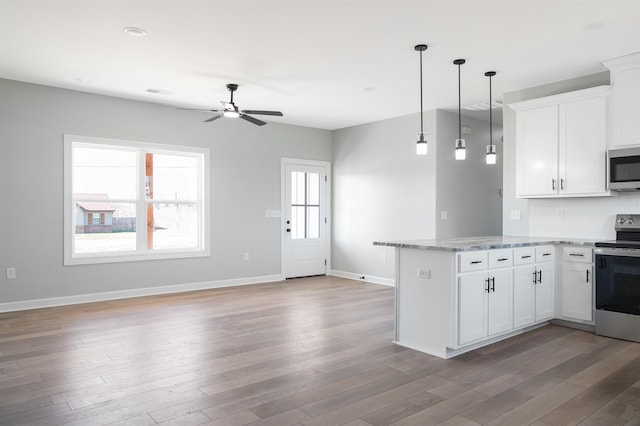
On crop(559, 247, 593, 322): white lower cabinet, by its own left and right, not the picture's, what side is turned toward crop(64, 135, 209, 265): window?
right

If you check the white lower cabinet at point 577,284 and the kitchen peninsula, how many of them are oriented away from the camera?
0

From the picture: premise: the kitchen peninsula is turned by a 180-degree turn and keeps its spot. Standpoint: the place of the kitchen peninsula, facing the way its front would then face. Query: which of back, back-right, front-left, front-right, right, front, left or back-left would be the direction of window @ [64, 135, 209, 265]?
front-left

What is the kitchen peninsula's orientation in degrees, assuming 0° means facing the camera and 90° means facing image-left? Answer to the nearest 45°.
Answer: approximately 315°

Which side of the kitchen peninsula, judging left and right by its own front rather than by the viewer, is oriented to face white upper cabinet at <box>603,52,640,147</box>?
left

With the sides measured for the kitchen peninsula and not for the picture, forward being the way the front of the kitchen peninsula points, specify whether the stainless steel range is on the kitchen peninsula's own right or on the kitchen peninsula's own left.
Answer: on the kitchen peninsula's own left

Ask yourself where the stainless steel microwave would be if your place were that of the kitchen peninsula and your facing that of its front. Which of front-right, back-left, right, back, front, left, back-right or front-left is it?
left
